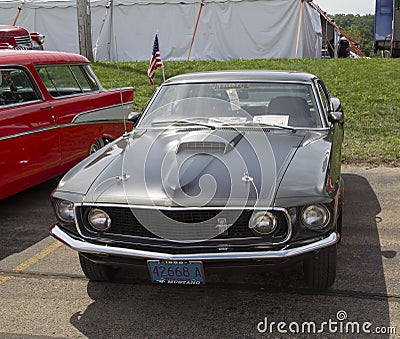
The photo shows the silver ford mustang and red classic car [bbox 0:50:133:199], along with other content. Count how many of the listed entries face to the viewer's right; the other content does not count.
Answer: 0

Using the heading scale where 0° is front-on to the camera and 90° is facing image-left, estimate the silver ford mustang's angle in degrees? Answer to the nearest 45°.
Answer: approximately 0°

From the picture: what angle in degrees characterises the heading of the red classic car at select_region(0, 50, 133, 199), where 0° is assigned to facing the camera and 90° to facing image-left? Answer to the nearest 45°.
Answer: approximately 45°

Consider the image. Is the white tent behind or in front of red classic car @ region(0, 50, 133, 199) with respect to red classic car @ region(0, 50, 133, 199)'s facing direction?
behind

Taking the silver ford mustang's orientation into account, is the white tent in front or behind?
behind

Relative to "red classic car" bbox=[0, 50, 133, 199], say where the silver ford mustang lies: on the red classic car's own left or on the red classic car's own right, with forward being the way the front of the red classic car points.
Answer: on the red classic car's own left
